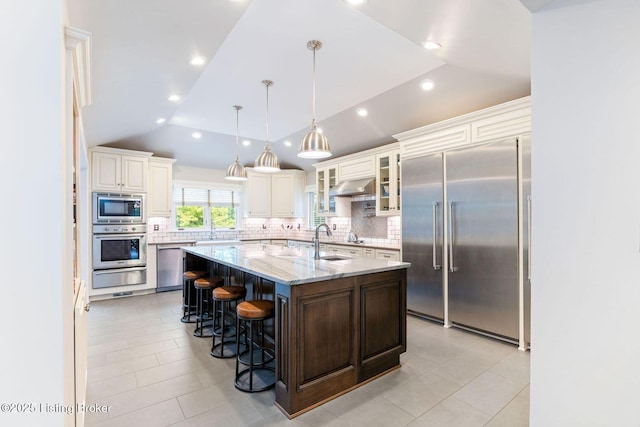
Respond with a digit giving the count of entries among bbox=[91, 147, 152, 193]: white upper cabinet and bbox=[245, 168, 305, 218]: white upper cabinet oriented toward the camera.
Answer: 2

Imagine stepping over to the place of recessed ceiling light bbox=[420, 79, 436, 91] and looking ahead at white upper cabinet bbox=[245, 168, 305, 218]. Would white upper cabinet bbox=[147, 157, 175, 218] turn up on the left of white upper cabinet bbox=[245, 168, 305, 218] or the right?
left

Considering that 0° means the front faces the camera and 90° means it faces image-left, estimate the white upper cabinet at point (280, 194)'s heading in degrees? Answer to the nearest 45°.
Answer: approximately 0°

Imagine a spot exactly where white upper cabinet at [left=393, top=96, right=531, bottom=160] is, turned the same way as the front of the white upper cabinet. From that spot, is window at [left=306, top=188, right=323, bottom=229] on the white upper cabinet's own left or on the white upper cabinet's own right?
on the white upper cabinet's own right

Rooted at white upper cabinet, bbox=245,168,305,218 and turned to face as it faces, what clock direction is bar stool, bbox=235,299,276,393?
The bar stool is roughly at 12 o'clock from the white upper cabinet.

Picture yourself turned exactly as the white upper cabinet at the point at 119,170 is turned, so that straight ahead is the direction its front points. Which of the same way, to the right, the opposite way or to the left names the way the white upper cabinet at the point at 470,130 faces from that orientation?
to the right

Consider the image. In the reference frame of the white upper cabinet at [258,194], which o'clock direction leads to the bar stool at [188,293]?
The bar stool is roughly at 2 o'clock from the white upper cabinet.

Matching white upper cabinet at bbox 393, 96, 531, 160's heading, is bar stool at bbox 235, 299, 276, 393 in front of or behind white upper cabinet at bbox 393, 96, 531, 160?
in front

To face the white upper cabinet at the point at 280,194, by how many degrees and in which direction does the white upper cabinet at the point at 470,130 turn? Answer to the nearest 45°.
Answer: approximately 90° to its right

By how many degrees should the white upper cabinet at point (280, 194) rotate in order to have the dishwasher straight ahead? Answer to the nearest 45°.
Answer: approximately 45° to its right

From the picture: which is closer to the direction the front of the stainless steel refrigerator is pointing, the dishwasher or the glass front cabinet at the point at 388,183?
the dishwasher
